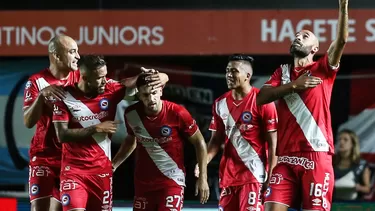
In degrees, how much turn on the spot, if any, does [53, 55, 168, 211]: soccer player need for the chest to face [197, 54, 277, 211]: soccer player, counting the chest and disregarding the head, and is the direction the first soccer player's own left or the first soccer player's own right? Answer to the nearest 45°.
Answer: approximately 45° to the first soccer player's own left

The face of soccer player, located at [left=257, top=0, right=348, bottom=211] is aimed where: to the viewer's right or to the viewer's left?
to the viewer's left

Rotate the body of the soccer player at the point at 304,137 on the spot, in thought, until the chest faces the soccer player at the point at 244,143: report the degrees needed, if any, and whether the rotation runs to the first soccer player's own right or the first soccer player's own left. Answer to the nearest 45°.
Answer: approximately 90° to the first soccer player's own right

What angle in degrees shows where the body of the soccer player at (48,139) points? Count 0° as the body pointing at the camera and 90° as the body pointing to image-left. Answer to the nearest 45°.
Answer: approximately 315°

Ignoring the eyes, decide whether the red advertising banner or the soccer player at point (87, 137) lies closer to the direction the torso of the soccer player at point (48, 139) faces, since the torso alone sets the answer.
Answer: the soccer player
